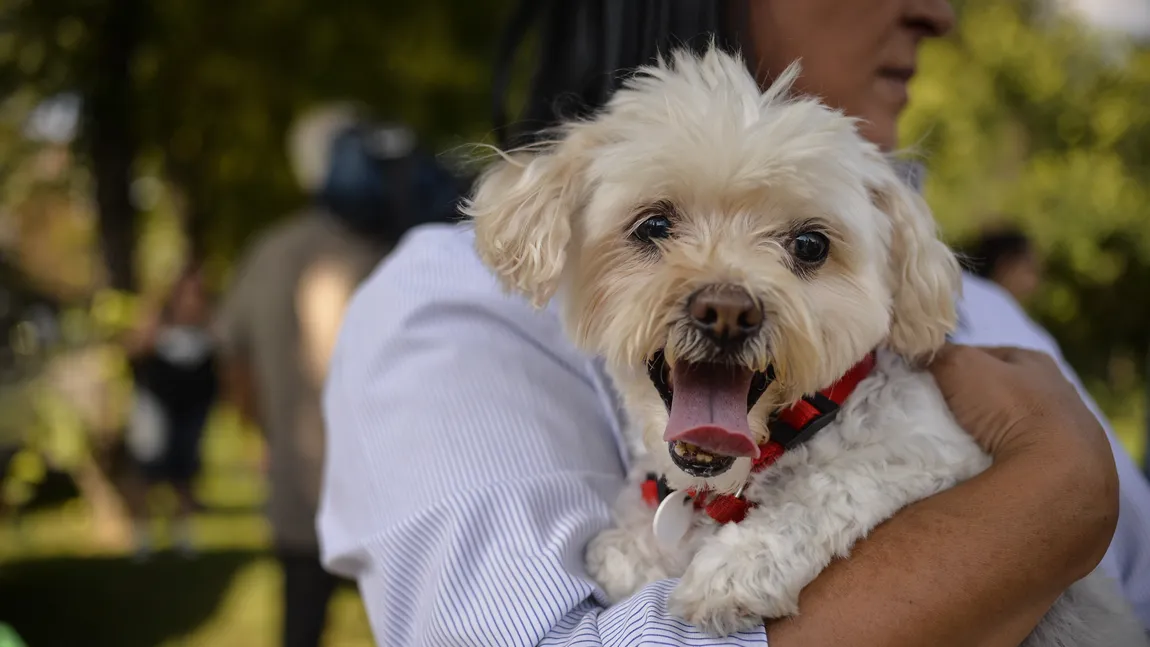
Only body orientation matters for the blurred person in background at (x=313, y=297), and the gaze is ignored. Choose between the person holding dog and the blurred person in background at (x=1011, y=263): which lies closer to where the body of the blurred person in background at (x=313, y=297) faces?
the blurred person in background

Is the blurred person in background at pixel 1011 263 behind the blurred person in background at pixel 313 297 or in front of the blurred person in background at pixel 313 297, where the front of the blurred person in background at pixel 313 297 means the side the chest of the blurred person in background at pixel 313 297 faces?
in front

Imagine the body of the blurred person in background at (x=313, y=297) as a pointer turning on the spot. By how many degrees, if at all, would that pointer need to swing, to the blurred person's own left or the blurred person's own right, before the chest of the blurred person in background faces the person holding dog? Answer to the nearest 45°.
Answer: approximately 180°

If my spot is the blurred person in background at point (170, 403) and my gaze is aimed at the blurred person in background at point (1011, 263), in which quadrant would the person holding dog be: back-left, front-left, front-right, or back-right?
front-right

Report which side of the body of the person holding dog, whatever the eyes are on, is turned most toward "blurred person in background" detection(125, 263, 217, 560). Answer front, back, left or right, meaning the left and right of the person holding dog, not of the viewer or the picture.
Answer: back

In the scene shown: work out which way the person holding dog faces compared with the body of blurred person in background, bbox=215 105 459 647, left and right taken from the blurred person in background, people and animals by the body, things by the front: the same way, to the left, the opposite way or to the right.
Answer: to the right

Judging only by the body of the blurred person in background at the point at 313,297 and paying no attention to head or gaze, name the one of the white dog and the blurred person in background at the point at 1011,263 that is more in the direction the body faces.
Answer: the blurred person in background

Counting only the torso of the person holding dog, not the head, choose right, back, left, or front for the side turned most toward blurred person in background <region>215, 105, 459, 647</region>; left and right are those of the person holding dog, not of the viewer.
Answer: back
